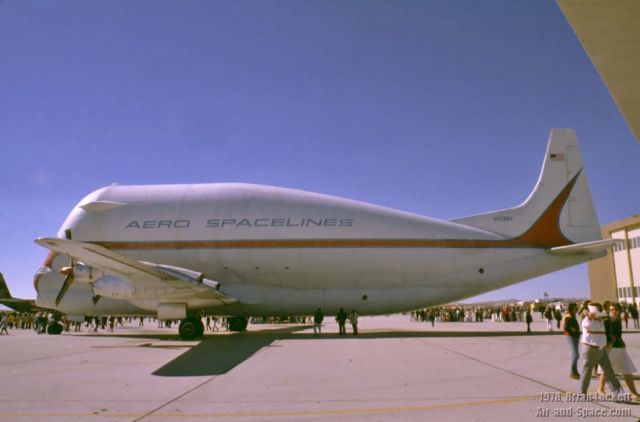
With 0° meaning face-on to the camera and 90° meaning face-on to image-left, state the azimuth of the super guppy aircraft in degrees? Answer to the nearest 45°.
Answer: approximately 90°

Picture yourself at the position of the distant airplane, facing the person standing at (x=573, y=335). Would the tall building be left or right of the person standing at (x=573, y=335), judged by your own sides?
left

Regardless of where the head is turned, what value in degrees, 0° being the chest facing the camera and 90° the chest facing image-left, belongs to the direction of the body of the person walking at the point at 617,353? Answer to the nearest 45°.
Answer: approximately 45°
